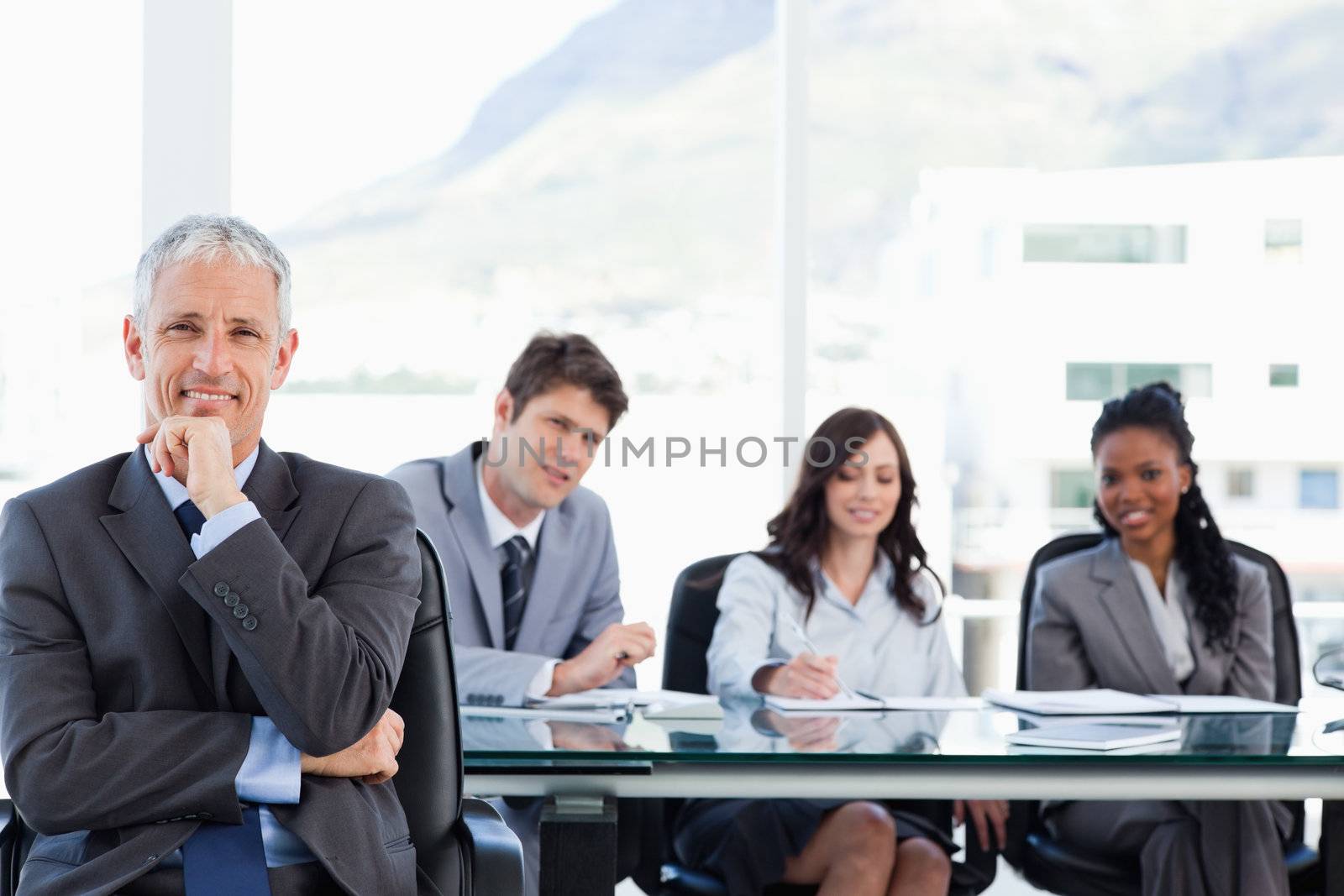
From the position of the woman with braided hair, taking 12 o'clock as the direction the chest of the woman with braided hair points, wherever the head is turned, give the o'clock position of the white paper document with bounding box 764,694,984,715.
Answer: The white paper document is roughly at 1 o'clock from the woman with braided hair.

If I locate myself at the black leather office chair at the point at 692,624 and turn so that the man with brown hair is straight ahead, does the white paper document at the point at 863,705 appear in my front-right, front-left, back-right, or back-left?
back-left

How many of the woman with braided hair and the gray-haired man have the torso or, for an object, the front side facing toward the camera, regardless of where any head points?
2

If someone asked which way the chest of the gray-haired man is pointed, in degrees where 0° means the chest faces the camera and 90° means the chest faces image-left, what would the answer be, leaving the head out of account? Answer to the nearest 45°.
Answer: approximately 0°

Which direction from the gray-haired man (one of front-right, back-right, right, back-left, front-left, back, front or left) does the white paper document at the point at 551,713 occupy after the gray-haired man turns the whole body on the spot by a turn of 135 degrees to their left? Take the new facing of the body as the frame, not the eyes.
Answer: front

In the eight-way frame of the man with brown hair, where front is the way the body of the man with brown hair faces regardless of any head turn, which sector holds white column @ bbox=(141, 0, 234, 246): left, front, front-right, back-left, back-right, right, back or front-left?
back
